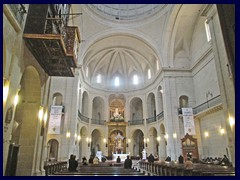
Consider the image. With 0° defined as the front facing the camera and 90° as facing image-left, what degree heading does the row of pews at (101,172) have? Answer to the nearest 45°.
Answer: approximately 180°

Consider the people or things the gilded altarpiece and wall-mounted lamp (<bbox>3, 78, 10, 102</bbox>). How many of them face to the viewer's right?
1

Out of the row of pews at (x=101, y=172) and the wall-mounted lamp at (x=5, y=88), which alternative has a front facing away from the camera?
the row of pews

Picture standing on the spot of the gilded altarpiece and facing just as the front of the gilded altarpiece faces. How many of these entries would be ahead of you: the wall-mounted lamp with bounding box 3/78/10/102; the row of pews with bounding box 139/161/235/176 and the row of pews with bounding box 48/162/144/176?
3

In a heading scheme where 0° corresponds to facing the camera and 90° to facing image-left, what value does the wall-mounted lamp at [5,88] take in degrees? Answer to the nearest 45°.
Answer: approximately 270°

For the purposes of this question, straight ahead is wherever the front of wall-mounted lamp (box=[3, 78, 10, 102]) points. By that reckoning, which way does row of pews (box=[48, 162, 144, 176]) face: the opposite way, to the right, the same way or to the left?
to the left

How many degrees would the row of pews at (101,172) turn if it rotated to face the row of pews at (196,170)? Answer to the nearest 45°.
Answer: approximately 90° to its right
